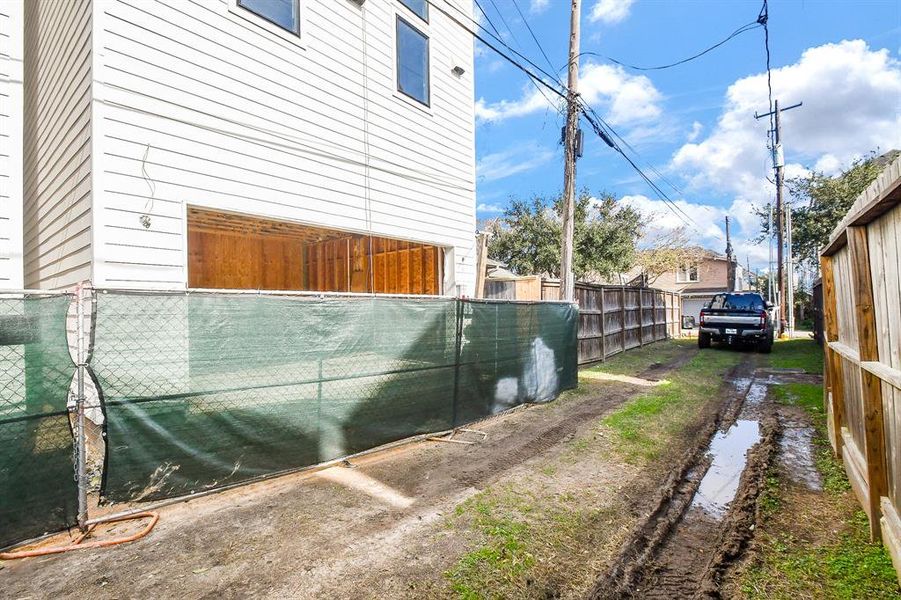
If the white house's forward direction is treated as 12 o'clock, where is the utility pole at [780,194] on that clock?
The utility pole is roughly at 10 o'clock from the white house.

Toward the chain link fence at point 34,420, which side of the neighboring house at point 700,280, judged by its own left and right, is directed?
front

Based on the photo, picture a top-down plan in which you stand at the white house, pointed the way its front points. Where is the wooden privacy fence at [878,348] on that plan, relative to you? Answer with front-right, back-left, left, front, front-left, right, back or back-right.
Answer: front

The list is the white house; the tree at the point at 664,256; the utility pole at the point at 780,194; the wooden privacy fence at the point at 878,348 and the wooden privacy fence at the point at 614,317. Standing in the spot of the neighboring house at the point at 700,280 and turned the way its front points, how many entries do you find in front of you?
5

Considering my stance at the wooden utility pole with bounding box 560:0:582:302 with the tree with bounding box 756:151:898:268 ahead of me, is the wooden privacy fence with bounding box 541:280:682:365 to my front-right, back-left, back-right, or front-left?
front-left

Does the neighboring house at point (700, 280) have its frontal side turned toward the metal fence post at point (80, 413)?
yes

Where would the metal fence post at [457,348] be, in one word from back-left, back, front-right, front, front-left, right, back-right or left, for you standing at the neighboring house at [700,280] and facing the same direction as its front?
front

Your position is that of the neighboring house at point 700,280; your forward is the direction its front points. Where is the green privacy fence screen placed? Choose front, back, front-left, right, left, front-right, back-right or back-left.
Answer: front

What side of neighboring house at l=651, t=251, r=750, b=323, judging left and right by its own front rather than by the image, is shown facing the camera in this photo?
front

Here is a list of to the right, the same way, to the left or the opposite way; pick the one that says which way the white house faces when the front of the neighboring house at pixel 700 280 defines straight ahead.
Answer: to the left

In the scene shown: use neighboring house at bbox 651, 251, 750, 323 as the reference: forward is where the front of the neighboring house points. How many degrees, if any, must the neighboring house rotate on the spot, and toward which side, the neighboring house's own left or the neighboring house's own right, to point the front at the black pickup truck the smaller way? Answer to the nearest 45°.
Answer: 0° — it already faces it

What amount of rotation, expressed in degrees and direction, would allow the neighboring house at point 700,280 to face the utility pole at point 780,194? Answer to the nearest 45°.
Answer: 0° — it already faces it

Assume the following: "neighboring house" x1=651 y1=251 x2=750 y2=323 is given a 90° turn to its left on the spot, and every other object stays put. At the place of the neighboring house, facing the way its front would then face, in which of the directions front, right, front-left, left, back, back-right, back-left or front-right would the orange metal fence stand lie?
right

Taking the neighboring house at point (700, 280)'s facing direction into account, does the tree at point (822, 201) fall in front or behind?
in front

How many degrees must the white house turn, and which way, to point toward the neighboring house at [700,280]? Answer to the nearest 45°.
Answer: approximately 90° to its left
